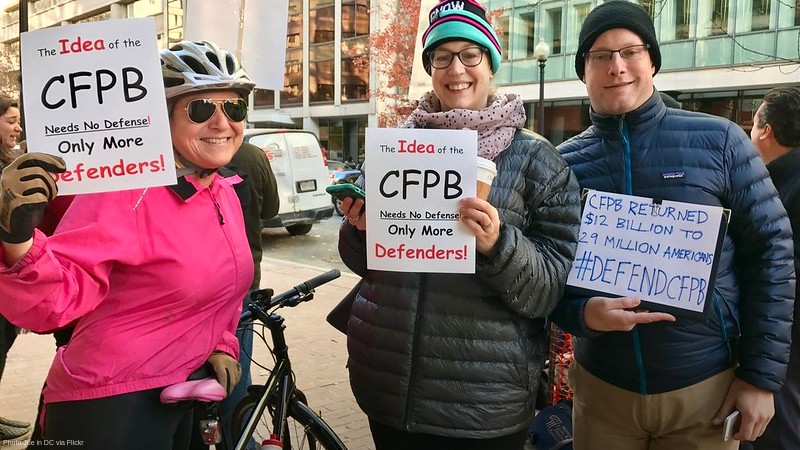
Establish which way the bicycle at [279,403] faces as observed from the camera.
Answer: facing away from the viewer and to the right of the viewer

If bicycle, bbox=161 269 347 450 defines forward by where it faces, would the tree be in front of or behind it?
in front

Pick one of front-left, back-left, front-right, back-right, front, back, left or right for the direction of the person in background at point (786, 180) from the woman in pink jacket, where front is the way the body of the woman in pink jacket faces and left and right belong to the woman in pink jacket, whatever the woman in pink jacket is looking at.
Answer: front-left

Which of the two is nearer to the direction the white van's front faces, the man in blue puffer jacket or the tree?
the tree
